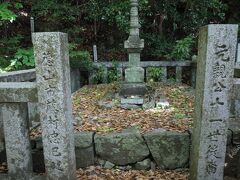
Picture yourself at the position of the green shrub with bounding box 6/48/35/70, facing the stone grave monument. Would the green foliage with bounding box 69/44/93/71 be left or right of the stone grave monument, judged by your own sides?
left

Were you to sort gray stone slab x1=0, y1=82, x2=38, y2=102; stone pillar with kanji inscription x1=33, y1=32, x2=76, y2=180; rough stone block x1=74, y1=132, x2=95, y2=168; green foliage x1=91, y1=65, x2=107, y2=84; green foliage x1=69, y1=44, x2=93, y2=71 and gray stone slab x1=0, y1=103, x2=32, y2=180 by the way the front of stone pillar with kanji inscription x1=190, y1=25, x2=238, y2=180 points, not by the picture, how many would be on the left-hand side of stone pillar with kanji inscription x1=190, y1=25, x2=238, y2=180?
0

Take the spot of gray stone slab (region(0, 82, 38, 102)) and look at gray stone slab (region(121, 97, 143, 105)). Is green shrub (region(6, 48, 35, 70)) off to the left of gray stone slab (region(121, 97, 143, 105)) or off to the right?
left

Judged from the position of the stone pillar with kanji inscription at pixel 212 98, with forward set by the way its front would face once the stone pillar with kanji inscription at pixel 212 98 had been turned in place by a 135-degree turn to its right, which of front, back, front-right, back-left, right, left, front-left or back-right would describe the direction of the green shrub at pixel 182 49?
front-right

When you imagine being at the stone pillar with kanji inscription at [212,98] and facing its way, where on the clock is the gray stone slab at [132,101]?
The gray stone slab is roughly at 5 o'clock from the stone pillar with kanji inscription.

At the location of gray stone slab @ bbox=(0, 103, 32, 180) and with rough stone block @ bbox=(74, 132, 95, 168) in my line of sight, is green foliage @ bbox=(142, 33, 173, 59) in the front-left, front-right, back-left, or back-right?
front-left

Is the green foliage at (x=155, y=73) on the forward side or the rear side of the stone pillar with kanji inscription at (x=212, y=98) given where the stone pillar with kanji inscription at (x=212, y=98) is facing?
on the rear side

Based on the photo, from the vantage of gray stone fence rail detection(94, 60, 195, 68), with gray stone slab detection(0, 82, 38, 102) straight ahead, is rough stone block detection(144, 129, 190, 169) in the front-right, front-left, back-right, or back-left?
front-left

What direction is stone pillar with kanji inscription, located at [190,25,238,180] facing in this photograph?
toward the camera

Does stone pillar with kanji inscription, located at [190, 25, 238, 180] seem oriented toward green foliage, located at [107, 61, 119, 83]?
no

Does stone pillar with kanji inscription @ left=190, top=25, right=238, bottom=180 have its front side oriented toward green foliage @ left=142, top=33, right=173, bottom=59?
no

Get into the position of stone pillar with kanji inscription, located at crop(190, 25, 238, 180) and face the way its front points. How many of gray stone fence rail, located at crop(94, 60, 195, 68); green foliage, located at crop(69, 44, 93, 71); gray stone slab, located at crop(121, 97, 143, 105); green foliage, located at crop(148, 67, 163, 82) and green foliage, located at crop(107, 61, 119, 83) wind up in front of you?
0

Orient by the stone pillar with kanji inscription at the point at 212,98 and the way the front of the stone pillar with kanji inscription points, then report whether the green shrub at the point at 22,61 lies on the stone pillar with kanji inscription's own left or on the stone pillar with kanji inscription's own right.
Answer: on the stone pillar with kanji inscription's own right

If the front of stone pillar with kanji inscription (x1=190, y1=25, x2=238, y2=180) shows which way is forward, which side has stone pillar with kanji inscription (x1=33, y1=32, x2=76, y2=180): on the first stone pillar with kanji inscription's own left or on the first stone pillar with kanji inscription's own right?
on the first stone pillar with kanji inscription's own right

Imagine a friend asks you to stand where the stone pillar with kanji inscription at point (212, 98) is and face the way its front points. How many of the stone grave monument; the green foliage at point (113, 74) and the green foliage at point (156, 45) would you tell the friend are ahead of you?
0

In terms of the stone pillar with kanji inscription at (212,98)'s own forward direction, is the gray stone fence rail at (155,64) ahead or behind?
behind
